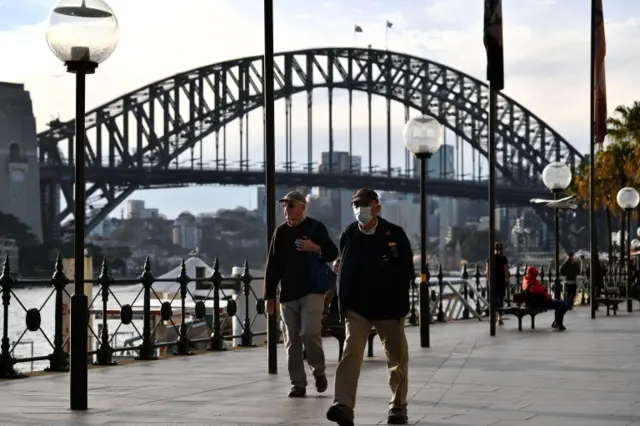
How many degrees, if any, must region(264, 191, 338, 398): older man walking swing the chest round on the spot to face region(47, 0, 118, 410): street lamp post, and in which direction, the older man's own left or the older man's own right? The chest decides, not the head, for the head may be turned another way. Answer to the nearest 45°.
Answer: approximately 45° to the older man's own right

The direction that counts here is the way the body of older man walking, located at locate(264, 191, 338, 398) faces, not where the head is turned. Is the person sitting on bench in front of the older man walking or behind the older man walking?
behind

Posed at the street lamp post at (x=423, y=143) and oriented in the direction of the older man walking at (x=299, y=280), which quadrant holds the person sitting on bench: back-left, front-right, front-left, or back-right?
back-left

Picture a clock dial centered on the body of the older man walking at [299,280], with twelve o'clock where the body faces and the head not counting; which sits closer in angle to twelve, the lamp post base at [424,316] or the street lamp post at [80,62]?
the street lamp post

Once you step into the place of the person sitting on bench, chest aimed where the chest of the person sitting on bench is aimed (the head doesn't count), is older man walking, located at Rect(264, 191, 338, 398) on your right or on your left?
on your right

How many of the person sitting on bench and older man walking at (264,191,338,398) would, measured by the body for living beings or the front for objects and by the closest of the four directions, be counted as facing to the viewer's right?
1

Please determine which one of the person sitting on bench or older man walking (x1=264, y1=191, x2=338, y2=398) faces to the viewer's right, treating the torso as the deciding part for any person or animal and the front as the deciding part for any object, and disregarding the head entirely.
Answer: the person sitting on bench
